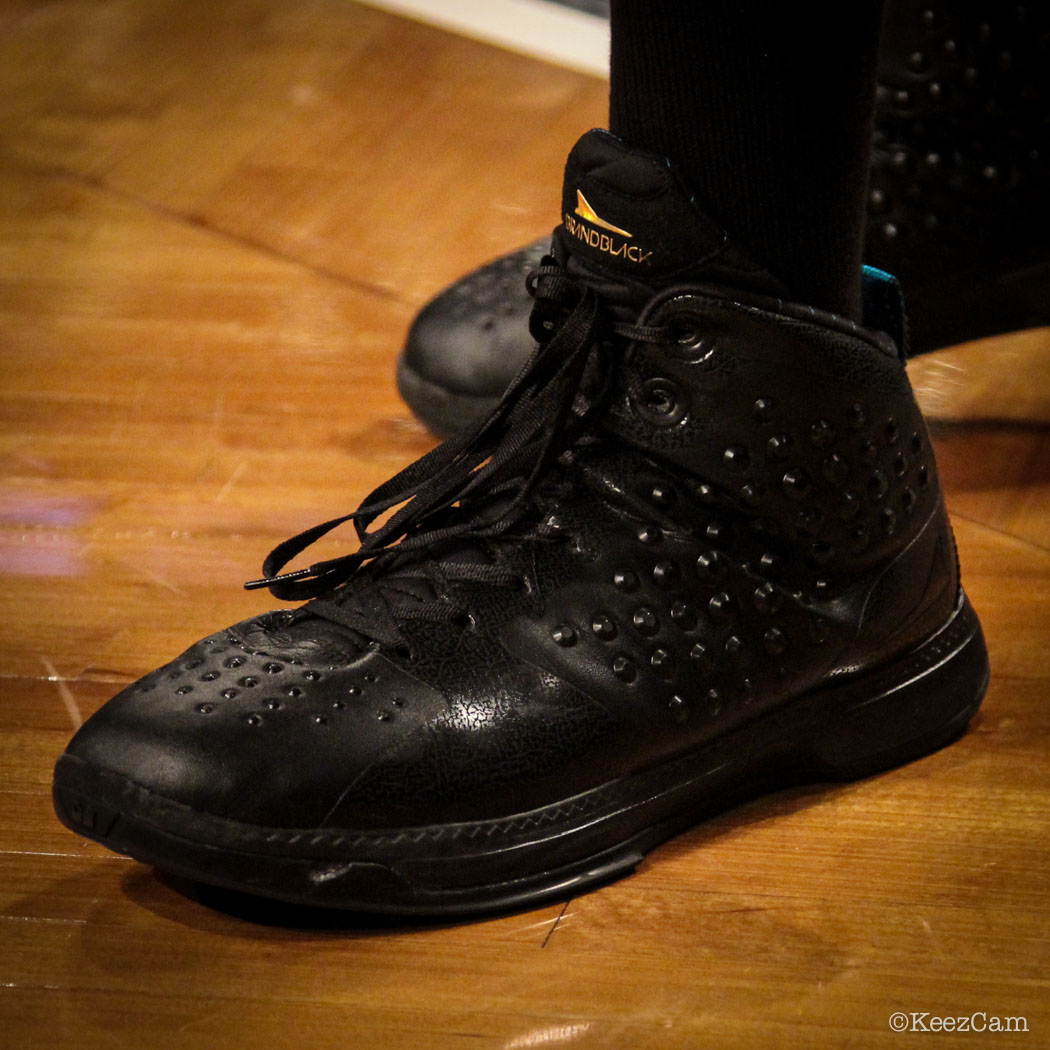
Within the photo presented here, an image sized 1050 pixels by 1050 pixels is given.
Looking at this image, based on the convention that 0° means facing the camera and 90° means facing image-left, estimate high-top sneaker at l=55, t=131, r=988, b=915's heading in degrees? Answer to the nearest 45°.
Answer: approximately 45°

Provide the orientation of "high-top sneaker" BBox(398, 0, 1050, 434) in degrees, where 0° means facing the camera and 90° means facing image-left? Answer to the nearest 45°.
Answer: approximately 45°
